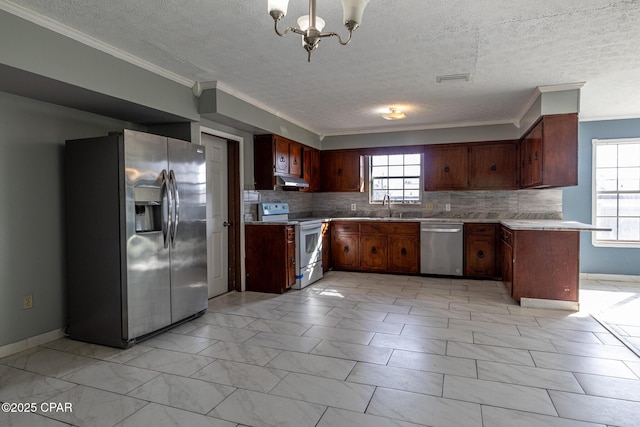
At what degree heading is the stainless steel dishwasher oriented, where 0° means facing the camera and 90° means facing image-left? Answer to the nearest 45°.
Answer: approximately 0°

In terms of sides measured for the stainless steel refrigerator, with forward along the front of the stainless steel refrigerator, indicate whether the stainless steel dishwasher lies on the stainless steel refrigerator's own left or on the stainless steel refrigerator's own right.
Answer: on the stainless steel refrigerator's own left

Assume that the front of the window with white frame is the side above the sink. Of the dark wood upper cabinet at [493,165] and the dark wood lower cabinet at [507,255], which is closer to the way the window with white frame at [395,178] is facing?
the dark wood lower cabinet

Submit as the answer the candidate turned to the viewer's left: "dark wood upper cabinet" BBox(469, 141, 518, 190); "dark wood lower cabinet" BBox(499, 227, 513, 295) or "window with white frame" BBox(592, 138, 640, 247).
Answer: the dark wood lower cabinet

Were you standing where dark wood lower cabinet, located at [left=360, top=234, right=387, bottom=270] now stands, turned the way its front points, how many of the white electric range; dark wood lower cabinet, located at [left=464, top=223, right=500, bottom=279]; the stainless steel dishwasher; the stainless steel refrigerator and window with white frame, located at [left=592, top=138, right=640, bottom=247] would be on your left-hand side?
3

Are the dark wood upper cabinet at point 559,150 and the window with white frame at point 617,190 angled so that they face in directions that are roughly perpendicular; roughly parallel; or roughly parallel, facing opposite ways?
roughly perpendicular

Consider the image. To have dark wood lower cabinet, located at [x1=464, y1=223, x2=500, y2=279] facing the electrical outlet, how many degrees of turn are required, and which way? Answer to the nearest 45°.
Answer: approximately 45° to its right

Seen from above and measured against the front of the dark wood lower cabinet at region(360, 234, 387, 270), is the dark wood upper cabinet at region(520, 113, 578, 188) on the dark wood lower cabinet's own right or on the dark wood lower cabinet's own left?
on the dark wood lower cabinet's own left
